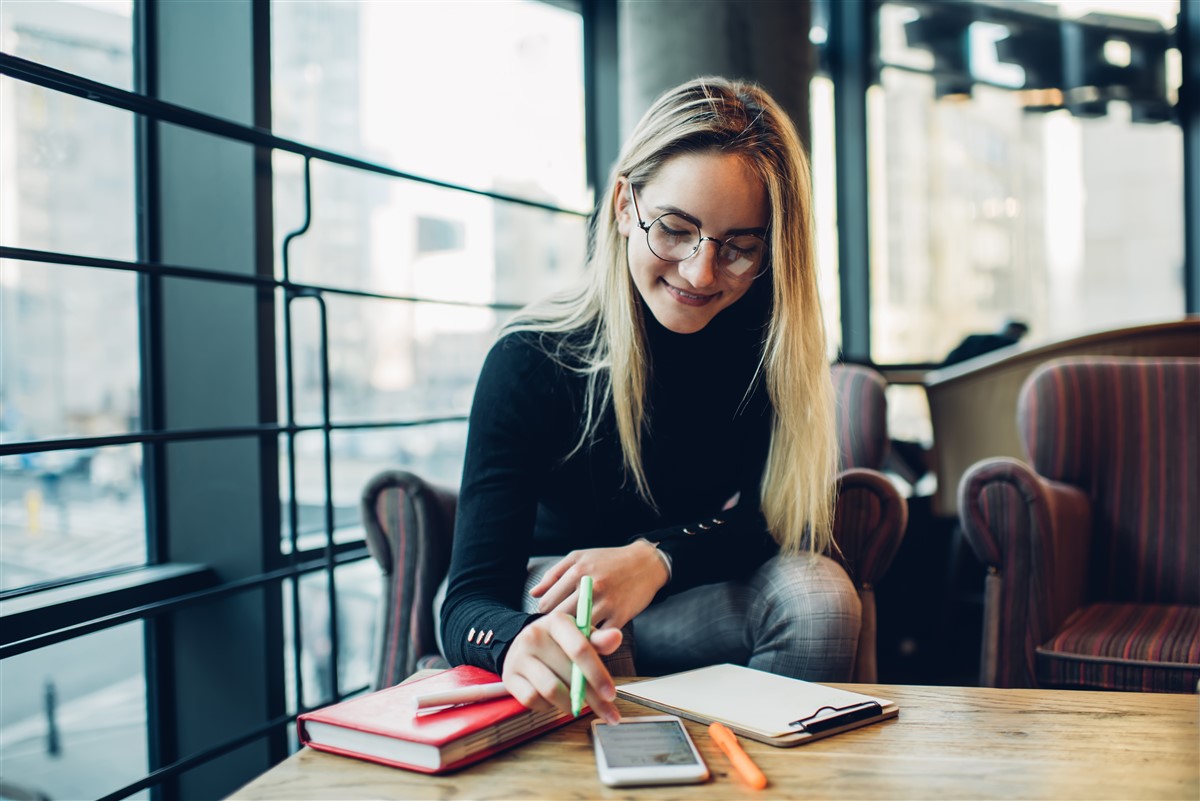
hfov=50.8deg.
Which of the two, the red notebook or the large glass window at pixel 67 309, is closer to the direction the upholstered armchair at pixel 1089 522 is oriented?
the red notebook

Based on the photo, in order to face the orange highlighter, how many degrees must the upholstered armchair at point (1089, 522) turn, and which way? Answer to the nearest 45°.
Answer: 0° — it already faces it

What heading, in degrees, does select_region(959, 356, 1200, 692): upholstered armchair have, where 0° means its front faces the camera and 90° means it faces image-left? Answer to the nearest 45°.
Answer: approximately 0°

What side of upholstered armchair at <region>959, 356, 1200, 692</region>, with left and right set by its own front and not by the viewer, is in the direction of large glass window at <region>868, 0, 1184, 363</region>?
back

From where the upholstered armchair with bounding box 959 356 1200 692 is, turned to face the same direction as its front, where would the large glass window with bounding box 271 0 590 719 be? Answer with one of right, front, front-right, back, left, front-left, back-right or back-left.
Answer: right

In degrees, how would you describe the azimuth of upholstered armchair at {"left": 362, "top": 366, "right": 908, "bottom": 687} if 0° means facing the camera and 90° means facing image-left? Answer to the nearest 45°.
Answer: approximately 0°

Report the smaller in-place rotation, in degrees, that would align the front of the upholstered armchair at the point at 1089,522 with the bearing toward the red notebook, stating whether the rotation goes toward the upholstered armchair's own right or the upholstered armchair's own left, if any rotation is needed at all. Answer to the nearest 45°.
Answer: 0° — it already faces it

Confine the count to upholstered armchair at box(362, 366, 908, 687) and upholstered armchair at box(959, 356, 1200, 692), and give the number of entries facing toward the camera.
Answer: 2

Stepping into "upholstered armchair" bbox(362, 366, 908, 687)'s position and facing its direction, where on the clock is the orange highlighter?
The orange highlighter is roughly at 11 o'clock from the upholstered armchair.

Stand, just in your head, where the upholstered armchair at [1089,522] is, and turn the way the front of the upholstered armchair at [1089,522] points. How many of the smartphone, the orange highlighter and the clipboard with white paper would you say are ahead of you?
3

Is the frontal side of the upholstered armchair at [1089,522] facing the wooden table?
yes

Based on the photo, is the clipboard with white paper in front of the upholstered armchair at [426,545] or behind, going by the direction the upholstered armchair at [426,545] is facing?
in front

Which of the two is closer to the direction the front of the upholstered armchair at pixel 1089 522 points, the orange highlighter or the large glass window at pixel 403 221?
the orange highlighter

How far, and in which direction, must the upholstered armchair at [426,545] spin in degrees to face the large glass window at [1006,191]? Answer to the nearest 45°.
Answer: approximately 135° to its left
